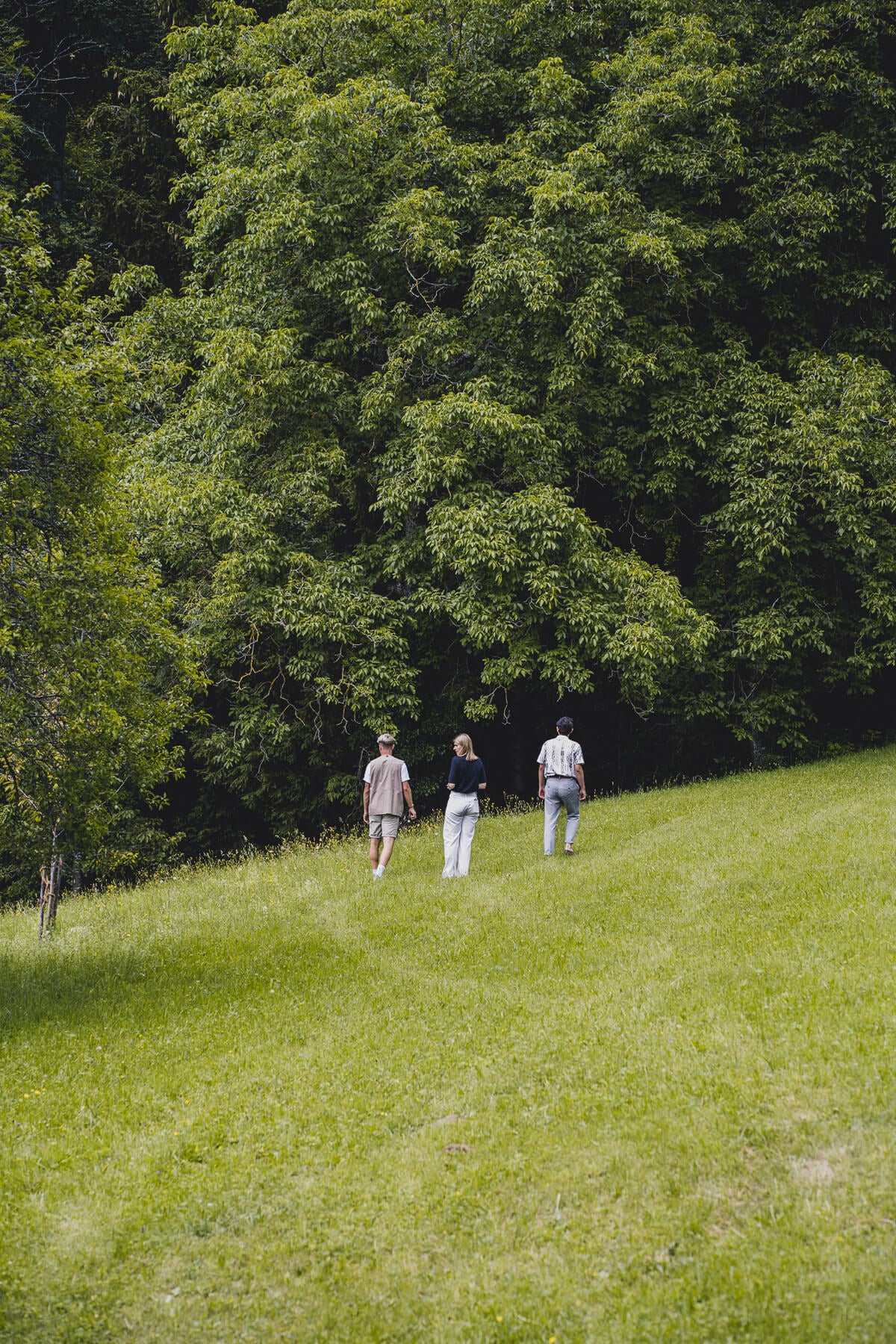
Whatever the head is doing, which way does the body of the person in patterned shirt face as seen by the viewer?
away from the camera

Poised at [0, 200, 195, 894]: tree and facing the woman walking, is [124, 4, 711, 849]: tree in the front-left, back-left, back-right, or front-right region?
front-left

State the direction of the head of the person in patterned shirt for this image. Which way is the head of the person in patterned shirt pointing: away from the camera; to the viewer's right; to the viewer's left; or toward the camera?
away from the camera

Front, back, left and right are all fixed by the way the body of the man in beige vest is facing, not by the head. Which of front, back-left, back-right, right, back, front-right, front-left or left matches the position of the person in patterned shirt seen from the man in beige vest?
right

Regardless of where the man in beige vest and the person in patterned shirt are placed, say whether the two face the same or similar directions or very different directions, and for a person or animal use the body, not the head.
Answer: same or similar directions

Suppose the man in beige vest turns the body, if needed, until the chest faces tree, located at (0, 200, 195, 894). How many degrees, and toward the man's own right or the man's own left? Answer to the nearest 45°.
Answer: approximately 135° to the man's own left

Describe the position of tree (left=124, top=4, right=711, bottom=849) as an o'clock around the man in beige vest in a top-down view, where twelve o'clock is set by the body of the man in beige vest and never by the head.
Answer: The tree is roughly at 12 o'clock from the man in beige vest.

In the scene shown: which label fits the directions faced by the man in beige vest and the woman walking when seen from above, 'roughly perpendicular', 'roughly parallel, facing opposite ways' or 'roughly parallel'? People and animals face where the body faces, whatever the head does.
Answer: roughly parallel

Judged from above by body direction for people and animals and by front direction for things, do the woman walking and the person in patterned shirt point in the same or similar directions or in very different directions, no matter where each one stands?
same or similar directions

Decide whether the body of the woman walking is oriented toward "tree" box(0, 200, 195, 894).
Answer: no

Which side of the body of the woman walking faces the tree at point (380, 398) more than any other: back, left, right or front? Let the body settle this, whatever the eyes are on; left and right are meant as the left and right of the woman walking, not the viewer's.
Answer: front

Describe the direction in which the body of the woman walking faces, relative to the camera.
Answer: away from the camera

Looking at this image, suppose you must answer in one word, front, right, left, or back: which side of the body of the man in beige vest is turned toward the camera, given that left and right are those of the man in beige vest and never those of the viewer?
back

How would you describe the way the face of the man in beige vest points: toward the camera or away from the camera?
away from the camera

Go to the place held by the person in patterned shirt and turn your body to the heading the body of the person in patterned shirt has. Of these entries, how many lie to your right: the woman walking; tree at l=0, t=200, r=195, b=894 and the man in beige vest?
0

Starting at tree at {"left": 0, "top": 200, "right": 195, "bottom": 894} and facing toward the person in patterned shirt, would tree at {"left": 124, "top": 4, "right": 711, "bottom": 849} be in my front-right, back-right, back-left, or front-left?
front-left

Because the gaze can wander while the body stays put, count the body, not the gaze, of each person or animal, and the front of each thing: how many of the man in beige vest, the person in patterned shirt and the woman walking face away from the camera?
3

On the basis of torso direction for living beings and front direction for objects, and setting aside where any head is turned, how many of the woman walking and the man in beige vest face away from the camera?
2
